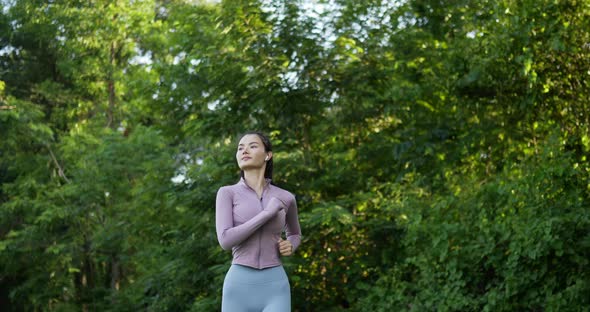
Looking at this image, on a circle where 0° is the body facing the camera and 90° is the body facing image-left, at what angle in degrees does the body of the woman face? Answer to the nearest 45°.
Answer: approximately 0°
